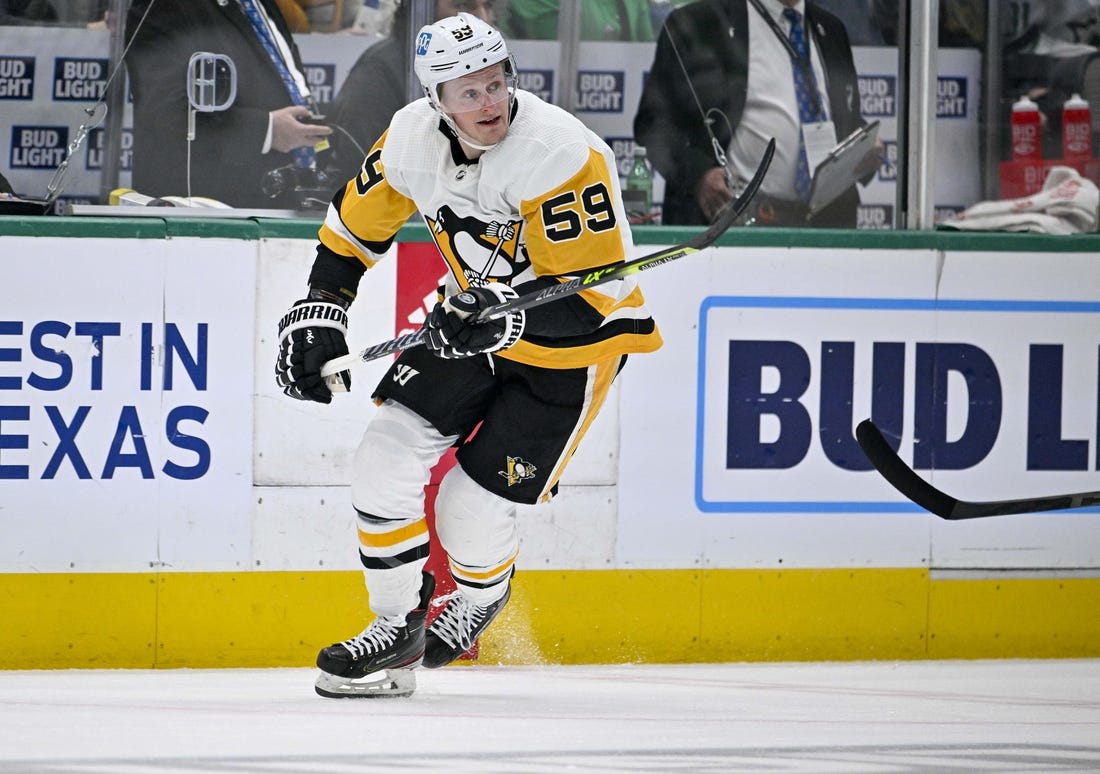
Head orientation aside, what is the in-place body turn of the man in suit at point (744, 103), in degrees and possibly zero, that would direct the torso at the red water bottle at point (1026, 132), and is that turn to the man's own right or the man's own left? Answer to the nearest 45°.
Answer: approximately 45° to the man's own left

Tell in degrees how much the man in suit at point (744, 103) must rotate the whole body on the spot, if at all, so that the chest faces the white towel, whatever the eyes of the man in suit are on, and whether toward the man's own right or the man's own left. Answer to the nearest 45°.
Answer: approximately 45° to the man's own left

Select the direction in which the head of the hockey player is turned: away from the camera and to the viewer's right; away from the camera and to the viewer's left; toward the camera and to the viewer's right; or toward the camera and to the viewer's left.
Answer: toward the camera and to the viewer's right

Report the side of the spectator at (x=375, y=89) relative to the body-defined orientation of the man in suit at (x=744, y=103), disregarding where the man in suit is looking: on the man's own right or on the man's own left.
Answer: on the man's own right

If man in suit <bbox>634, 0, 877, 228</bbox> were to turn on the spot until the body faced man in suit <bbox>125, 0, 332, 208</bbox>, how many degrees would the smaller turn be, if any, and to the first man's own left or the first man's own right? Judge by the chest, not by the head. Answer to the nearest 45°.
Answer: approximately 135° to the first man's own right

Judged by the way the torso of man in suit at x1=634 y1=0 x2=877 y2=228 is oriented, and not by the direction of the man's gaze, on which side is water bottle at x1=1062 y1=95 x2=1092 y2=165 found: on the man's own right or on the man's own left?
on the man's own left

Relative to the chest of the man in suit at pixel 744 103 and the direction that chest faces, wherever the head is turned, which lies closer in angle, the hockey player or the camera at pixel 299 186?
the hockey player

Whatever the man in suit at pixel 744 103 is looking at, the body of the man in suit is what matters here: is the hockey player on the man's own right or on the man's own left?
on the man's own right

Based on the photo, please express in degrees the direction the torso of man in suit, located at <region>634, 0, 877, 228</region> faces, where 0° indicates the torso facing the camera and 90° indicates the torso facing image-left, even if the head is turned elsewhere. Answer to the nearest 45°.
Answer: approximately 315°
